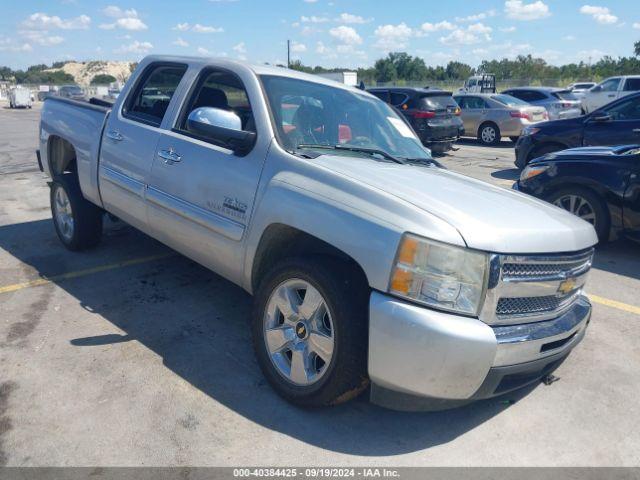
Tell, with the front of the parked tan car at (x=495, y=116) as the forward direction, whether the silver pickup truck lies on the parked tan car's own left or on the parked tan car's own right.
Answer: on the parked tan car's own left

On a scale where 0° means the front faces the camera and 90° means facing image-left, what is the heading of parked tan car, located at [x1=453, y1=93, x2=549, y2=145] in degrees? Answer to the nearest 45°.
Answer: approximately 135°

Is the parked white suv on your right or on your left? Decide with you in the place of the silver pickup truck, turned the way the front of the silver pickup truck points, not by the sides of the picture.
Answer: on your left

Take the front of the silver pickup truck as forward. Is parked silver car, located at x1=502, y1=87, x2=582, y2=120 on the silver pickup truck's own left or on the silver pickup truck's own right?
on the silver pickup truck's own left

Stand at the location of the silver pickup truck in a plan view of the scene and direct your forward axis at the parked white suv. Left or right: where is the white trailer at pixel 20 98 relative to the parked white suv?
left

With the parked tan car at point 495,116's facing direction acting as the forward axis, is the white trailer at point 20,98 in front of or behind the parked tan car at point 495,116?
in front

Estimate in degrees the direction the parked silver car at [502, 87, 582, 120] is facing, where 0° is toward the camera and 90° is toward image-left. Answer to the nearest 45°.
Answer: approximately 135°

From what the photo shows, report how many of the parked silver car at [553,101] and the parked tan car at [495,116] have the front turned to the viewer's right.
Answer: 0

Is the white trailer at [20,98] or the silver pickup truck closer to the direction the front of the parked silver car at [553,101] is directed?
the white trailer

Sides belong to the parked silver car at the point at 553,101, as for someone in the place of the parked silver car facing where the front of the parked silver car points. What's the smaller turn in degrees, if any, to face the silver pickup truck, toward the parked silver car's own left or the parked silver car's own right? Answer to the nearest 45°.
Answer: approximately 135° to the parked silver car's own left

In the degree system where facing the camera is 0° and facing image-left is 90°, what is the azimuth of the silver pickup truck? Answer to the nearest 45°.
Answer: approximately 315°

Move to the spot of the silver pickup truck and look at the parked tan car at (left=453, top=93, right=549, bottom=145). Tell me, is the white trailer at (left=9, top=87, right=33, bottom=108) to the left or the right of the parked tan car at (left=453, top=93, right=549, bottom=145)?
left
